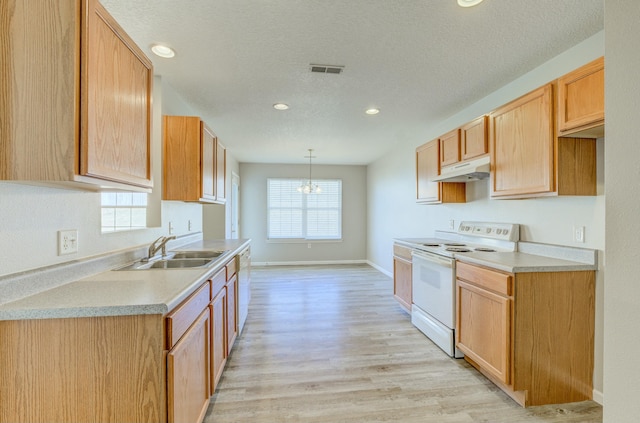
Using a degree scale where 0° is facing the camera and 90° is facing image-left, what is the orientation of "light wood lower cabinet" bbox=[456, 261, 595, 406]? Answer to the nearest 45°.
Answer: approximately 45°

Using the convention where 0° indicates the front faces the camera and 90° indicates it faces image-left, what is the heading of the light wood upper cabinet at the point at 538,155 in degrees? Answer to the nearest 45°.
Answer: approximately 45°

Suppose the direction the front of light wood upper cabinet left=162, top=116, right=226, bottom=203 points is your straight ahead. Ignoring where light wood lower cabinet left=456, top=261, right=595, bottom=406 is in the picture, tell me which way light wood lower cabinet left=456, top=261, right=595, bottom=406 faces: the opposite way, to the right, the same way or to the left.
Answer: the opposite way

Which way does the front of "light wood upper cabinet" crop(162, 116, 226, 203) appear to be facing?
to the viewer's right

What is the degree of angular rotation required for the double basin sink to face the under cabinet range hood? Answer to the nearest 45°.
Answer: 0° — it already faces it

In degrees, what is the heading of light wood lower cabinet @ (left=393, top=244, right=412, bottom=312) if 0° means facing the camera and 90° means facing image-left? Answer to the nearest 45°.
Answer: approximately 90°

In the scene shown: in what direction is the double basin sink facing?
to the viewer's right

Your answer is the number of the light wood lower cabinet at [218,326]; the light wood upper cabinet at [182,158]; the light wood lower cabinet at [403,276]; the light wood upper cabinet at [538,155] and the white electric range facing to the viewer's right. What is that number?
2

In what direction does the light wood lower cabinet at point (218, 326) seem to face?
to the viewer's right

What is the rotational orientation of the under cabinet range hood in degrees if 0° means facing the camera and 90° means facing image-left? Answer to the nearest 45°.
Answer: approximately 45°

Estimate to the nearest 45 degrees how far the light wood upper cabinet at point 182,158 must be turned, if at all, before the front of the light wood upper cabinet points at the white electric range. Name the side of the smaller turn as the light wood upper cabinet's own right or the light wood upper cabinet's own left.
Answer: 0° — it already faces it

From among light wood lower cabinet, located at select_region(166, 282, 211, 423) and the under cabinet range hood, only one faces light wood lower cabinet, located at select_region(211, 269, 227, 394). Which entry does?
the under cabinet range hood

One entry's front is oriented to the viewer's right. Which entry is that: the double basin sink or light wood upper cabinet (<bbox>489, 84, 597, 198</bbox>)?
the double basin sink
